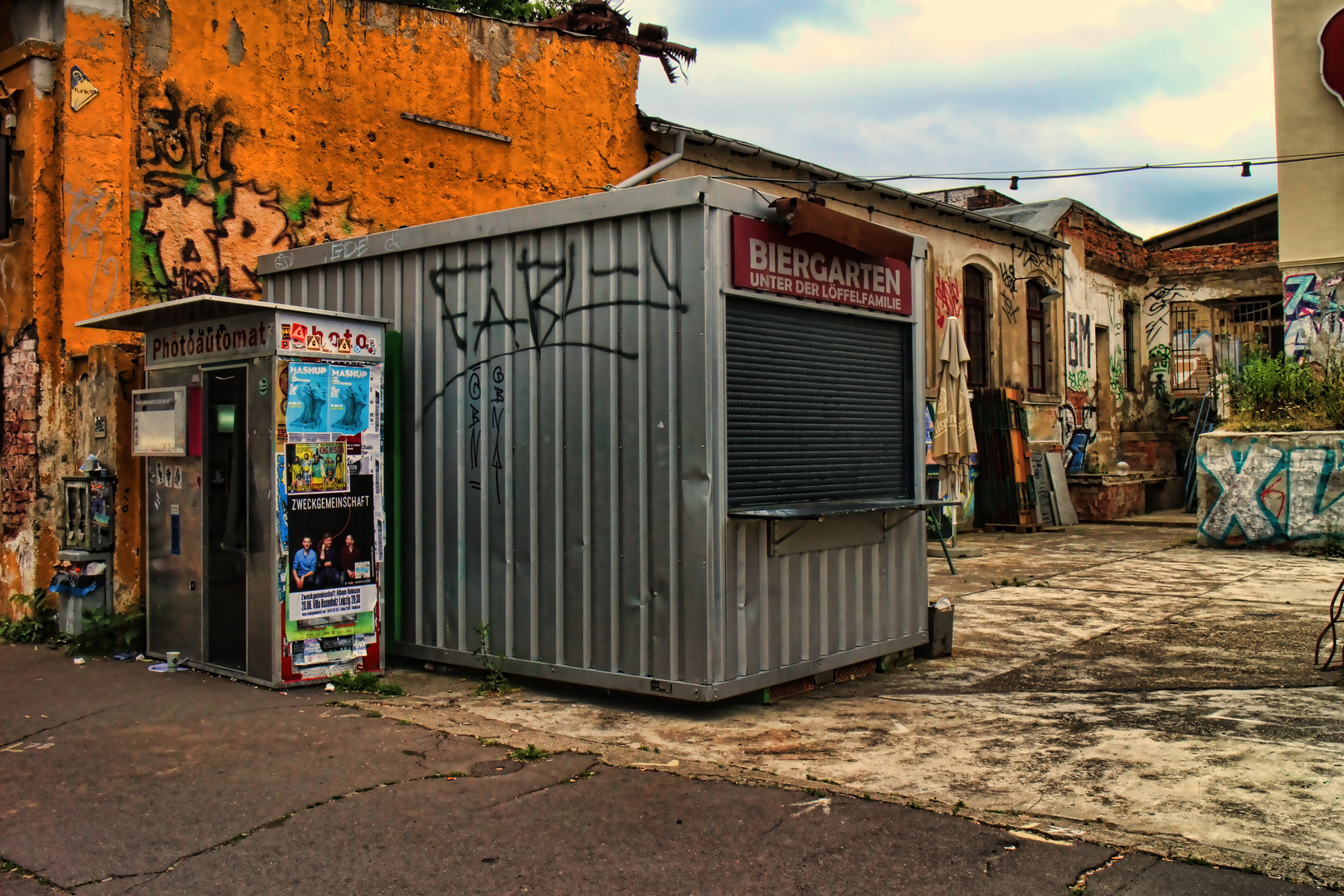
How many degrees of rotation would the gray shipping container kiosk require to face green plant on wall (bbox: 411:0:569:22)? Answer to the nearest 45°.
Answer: approximately 135° to its left

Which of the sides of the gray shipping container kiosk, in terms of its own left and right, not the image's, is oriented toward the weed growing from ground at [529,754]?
right

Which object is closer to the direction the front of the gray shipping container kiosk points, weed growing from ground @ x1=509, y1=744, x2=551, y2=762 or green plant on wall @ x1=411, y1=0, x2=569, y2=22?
the weed growing from ground

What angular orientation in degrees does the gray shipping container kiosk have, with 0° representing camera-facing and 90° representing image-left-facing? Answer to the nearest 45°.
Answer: approximately 315°

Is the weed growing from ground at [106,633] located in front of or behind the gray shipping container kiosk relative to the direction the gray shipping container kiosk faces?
behind

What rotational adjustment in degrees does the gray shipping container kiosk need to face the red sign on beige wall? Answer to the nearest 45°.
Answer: approximately 90° to its left

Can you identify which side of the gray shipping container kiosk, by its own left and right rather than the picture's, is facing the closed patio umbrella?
left

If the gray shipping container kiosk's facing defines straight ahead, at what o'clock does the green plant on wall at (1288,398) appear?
The green plant on wall is roughly at 9 o'clock from the gray shipping container kiosk.

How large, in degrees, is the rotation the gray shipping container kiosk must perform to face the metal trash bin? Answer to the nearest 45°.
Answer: approximately 90° to its left
